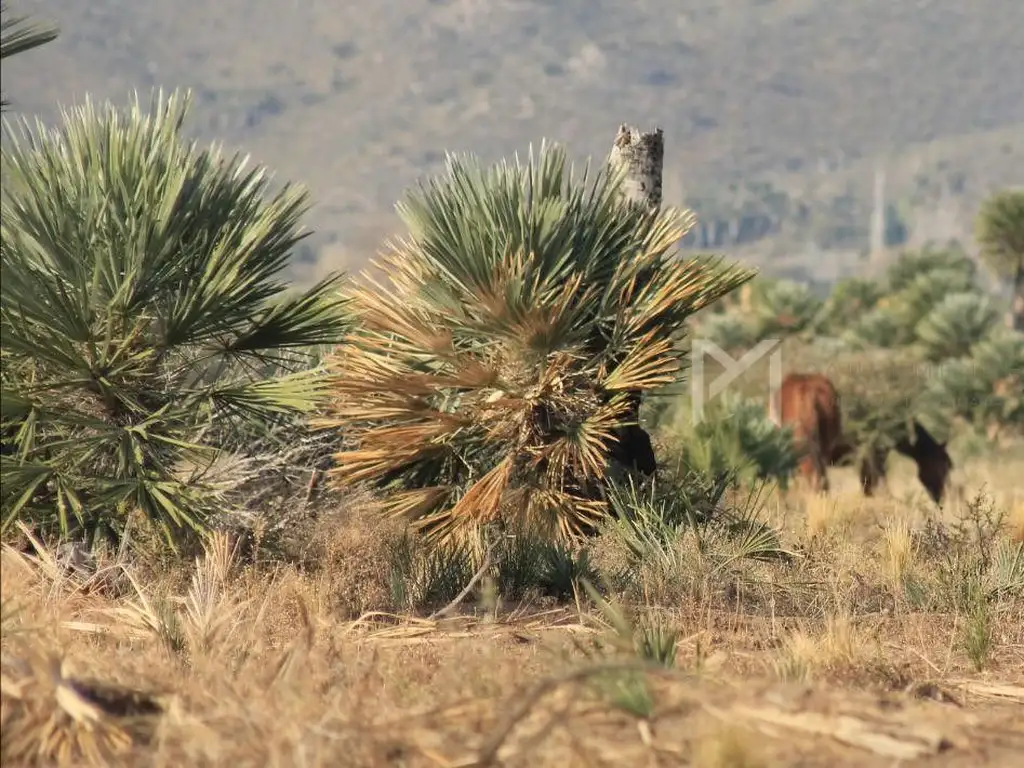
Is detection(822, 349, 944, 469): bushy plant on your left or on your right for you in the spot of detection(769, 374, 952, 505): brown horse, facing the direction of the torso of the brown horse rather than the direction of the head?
on your right

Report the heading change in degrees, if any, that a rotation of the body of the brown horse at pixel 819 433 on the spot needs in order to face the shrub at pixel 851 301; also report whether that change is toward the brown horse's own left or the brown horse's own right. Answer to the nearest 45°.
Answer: approximately 90° to the brown horse's own left

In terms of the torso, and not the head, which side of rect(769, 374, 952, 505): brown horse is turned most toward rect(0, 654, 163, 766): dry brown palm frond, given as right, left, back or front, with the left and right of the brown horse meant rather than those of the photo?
back

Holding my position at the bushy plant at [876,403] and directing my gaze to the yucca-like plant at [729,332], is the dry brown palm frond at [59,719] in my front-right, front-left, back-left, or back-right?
back-left

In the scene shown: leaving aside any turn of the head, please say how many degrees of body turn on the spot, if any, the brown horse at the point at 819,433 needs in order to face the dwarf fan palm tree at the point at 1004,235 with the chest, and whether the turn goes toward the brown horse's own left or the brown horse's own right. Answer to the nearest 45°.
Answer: approximately 90° to the brown horse's own left

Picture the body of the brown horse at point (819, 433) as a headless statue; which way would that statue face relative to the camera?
to the viewer's right

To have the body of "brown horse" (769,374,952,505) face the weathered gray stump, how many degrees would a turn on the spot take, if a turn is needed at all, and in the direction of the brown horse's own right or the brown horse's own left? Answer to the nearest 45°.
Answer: approximately 90° to the brown horse's own right

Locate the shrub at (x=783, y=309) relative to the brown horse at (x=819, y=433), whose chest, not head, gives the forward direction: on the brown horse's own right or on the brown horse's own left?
on the brown horse's own left
